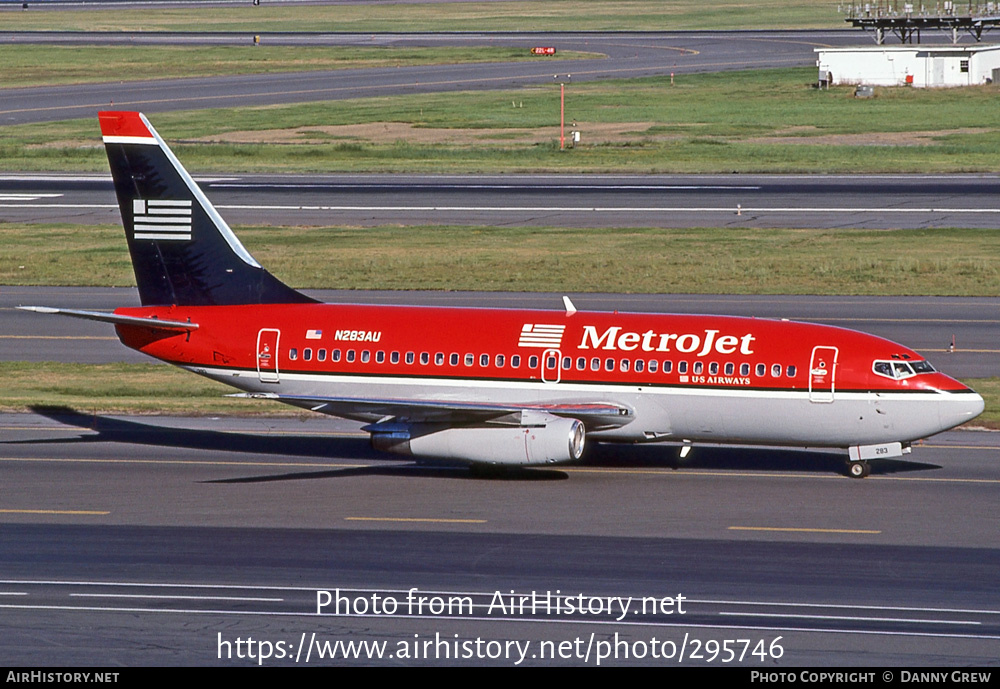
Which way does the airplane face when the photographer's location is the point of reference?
facing to the right of the viewer
